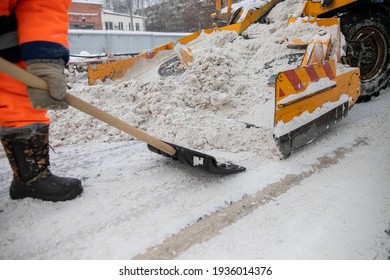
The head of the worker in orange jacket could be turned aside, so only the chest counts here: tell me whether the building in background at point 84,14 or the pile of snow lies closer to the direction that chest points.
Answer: the pile of snow

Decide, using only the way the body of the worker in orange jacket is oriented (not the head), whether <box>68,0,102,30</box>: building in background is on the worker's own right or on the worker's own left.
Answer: on the worker's own left

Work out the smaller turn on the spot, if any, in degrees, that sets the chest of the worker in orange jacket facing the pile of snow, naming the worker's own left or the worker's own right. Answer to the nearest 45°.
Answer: approximately 45° to the worker's own left

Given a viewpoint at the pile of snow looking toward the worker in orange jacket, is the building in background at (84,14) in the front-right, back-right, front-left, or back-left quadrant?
back-right

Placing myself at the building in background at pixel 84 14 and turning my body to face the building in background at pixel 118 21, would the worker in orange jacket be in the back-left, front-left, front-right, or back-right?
back-right

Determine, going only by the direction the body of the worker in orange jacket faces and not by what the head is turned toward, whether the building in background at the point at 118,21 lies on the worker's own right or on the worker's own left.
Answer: on the worker's own left

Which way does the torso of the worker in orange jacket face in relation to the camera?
to the viewer's right

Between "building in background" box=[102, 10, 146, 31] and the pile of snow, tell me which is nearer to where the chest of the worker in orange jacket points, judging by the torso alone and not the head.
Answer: the pile of snow
